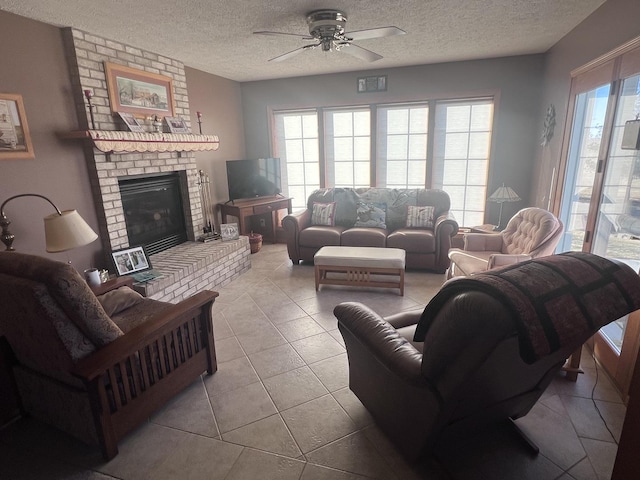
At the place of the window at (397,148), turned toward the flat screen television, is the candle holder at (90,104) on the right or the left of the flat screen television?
left

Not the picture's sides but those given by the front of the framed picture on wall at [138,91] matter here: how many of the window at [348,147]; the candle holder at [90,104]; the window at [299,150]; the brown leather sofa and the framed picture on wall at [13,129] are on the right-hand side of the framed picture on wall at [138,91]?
2

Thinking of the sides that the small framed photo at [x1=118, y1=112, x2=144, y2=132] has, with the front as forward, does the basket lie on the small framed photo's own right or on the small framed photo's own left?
on the small framed photo's own left

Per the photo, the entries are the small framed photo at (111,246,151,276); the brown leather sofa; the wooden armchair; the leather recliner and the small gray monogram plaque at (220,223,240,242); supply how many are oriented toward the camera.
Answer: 3

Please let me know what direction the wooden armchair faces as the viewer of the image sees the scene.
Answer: facing away from the viewer and to the right of the viewer

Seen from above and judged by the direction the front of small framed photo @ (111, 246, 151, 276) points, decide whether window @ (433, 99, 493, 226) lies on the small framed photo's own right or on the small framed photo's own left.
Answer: on the small framed photo's own left

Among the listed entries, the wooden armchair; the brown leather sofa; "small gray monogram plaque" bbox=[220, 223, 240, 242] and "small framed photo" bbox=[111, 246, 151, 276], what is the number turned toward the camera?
3

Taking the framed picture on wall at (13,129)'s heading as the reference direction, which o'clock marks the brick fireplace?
The brick fireplace is roughly at 10 o'clock from the framed picture on wall.

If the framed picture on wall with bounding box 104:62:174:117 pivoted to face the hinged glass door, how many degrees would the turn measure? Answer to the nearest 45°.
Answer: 0° — it already faces it

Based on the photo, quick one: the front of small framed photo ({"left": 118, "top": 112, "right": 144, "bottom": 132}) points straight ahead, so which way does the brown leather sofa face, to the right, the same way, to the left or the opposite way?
to the right

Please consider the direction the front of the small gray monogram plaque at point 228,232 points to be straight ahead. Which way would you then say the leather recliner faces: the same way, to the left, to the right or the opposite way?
the opposite way

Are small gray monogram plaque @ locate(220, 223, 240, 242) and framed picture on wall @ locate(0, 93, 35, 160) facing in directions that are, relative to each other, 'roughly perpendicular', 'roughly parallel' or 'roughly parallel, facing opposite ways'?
roughly perpendicular

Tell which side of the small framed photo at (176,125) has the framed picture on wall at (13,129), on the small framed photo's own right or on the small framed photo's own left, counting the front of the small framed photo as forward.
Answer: on the small framed photo's own right
